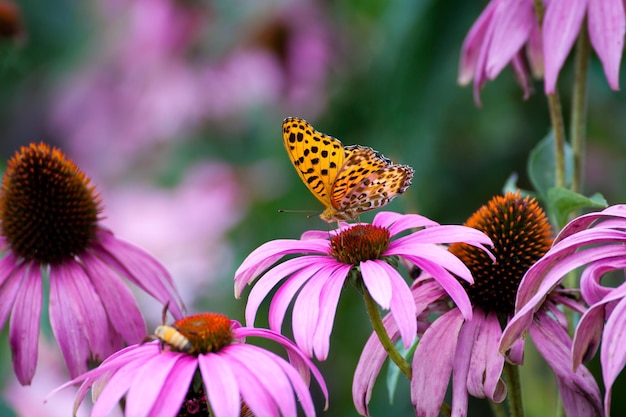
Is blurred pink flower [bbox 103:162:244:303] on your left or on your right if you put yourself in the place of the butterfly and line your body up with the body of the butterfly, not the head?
on your right

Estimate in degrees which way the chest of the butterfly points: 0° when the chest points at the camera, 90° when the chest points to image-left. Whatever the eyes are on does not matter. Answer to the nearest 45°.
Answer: approximately 90°
